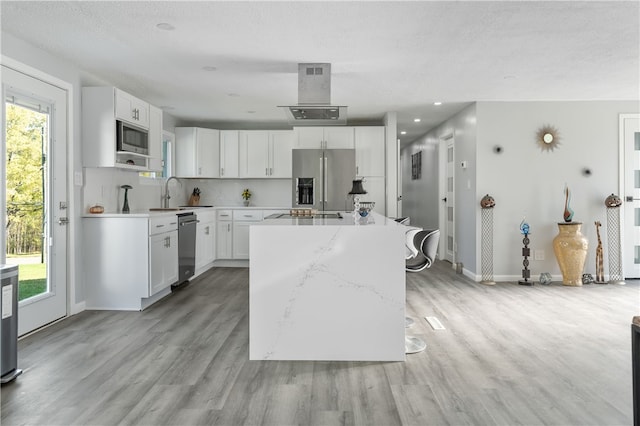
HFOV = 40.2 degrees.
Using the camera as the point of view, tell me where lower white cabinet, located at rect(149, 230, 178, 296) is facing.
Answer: facing the viewer and to the right of the viewer

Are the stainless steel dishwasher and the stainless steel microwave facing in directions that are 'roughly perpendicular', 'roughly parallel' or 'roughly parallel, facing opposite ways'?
roughly parallel

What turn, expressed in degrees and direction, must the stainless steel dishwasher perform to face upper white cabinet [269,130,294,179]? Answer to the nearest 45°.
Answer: approximately 90° to its left

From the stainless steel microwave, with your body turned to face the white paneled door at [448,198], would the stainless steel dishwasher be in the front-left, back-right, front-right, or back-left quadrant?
front-left

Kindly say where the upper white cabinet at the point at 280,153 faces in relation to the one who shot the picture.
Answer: facing the viewer

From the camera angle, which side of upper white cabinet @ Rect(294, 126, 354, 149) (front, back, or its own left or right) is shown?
front

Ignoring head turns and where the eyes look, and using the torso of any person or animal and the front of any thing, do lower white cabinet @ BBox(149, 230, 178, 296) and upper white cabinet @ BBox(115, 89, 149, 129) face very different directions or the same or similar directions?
same or similar directions

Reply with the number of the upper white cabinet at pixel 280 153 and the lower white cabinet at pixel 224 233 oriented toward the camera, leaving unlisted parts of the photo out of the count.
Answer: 2

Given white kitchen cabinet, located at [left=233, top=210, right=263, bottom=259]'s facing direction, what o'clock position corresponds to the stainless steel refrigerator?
The stainless steel refrigerator is roughly at 10 o'clock from the white kitchen cabinet.

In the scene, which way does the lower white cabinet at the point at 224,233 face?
toward the camera

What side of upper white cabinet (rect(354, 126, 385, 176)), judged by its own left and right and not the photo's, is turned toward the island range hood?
front

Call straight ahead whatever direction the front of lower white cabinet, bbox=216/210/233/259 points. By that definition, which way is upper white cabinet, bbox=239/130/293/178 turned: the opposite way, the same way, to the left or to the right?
the same way

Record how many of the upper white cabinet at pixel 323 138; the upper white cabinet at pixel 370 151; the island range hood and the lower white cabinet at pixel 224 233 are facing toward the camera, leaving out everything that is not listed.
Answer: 4

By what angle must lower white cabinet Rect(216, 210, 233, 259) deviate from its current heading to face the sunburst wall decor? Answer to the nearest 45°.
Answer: approximately 45° to its left

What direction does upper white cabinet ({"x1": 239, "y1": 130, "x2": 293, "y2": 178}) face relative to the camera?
toward the camera

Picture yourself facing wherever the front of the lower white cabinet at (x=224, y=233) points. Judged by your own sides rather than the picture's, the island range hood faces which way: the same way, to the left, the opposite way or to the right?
the same way

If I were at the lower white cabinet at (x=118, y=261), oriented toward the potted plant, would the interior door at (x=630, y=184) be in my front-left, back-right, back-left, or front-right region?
front-right

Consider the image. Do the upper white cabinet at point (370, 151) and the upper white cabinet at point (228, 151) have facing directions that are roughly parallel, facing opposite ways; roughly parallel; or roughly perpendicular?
roughly parallel

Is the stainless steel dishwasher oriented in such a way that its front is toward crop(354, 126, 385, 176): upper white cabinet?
no
